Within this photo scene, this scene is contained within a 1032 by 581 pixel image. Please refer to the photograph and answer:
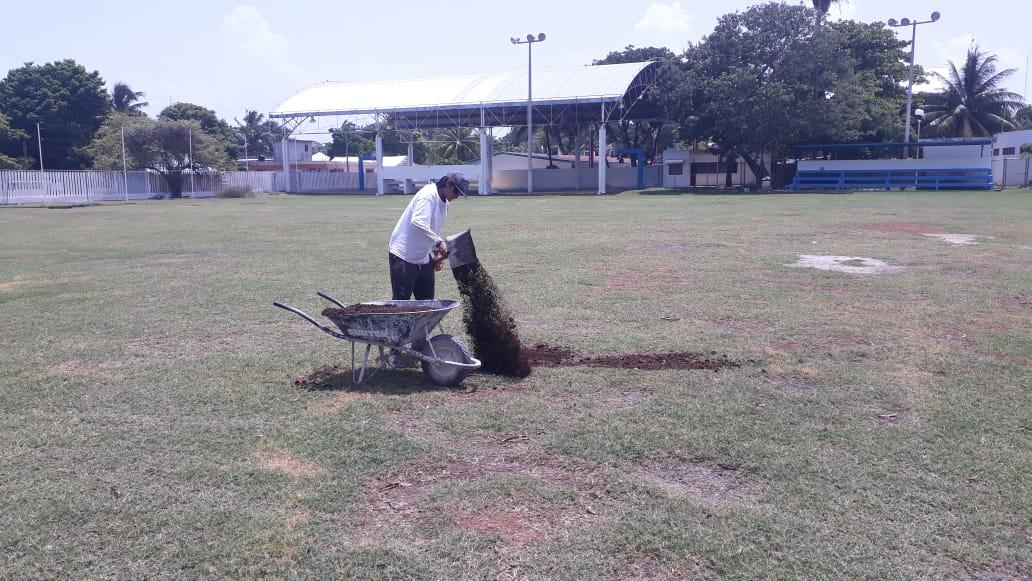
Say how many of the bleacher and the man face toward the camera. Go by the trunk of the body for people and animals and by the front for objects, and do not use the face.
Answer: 1

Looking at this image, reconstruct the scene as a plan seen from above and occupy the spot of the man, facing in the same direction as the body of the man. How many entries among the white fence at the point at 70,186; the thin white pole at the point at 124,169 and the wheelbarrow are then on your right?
1

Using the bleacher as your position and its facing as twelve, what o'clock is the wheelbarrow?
The wheelbarrow is roughly at 12 o'clock from the bleacher.

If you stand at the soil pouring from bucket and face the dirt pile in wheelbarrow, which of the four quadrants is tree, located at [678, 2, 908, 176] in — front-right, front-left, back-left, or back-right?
back-right

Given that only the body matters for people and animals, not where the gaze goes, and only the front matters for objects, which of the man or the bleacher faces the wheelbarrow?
the bleacher

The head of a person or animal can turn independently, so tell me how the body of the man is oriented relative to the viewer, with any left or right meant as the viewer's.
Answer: facing to the right of the viewer

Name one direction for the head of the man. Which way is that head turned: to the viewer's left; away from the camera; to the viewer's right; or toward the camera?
to the viewer's right

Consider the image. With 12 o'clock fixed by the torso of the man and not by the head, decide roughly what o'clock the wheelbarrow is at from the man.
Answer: The wheelbarrow is roughly at 3 o'clock from the man.

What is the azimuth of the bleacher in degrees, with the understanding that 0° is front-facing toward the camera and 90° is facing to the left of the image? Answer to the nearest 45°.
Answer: approximately 0°

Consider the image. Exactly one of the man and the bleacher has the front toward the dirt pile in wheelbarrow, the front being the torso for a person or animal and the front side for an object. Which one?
the bleacher

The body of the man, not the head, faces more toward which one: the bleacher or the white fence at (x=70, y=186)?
the bleacher

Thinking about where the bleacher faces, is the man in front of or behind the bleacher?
in front
